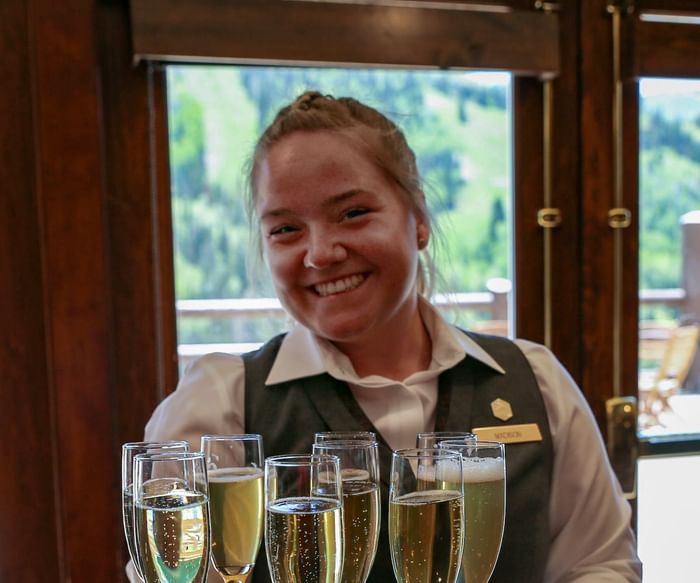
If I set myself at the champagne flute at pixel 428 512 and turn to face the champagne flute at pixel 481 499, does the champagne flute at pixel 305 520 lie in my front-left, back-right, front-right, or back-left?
back-left

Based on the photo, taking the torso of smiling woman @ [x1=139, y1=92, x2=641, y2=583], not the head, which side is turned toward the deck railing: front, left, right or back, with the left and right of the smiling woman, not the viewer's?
back

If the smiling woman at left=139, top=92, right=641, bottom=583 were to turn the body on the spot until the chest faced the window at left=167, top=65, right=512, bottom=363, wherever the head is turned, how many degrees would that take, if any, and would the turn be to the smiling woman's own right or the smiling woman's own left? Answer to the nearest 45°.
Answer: approximately 180°

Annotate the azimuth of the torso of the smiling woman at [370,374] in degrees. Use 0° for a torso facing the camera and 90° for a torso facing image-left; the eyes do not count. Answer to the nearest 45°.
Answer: approximately 0°

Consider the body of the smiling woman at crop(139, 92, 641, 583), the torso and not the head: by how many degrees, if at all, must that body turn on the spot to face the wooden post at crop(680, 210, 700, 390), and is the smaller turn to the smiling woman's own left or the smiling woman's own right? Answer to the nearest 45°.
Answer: approximately 135° to the smiling woman's own left
